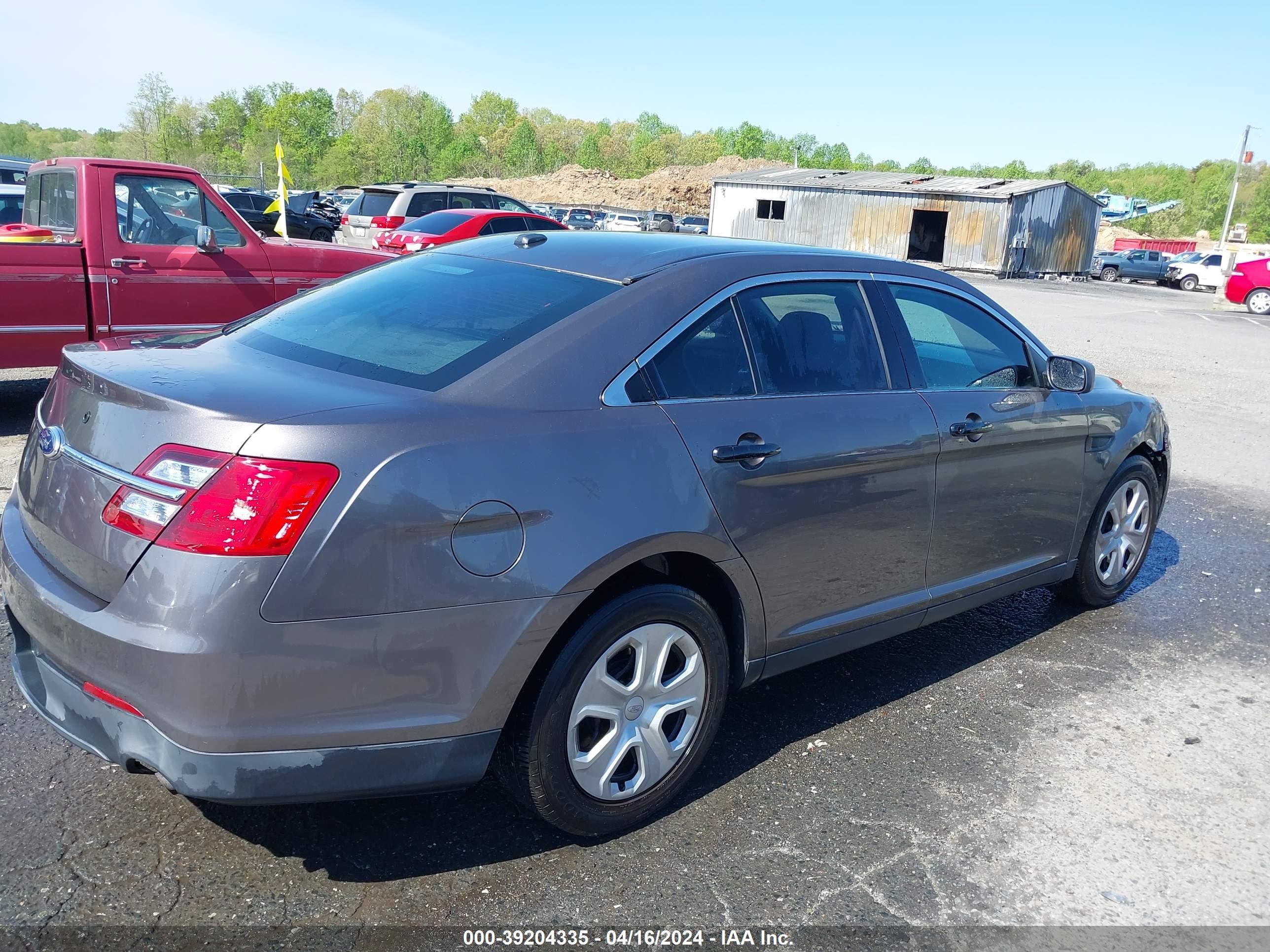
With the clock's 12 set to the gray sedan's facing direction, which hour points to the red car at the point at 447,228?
The red car is roughly at 10 o'clock from the gray sedan.

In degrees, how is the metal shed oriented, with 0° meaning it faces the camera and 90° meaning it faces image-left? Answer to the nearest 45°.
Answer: approximately 45°

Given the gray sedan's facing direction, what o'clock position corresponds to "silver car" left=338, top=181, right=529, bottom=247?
The silver car is roughly at 10 o'clock from the gray sedan.

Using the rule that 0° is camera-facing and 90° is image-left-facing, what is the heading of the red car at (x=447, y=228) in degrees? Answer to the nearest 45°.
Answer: approximately 225°

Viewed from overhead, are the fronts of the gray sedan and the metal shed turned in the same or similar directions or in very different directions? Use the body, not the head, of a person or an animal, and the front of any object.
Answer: very different directions

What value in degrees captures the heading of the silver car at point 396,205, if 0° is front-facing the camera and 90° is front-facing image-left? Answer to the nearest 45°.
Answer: approximately 225°

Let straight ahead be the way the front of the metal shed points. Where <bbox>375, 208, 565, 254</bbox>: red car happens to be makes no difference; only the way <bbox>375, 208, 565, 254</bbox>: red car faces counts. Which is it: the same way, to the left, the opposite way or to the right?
the opposite way

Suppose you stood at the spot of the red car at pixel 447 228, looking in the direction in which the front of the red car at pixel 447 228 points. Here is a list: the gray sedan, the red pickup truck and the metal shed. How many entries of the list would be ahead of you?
1

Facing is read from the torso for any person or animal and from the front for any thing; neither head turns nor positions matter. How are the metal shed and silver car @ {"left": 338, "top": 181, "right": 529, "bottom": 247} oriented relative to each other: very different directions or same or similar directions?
very different directions

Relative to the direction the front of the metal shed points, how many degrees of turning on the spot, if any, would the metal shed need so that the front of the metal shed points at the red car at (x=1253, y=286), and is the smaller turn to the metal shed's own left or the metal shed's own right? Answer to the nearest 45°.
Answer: approximately 90° to the metal shed's own left

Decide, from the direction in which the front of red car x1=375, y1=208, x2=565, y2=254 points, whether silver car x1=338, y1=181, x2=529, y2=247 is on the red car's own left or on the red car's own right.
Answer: on the red car's own left
